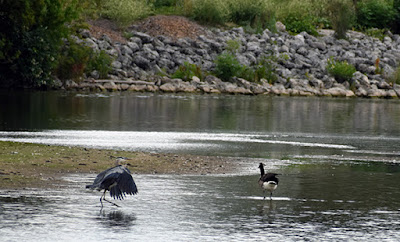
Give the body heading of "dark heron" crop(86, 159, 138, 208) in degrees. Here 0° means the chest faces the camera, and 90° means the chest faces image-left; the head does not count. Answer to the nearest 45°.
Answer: approximately 270°
